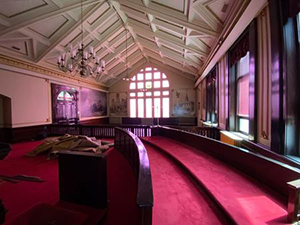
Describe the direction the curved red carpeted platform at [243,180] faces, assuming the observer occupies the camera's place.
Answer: facing the viewer and to the left of the viewer

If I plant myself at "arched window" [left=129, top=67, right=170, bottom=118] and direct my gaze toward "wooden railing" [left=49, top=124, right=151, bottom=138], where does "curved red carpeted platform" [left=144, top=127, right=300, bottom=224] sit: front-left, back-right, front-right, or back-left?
front-left

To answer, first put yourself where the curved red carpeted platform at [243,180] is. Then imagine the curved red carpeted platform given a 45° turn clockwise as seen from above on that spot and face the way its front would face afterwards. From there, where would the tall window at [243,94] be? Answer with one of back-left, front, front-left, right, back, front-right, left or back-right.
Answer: right

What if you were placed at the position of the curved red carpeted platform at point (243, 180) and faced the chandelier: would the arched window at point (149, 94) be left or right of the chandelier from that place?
right

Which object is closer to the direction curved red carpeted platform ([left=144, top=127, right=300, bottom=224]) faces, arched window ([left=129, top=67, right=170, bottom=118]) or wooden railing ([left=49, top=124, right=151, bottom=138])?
the wooden railing

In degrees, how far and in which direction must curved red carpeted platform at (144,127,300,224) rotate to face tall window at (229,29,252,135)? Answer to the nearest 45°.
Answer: approximately 135° to its right

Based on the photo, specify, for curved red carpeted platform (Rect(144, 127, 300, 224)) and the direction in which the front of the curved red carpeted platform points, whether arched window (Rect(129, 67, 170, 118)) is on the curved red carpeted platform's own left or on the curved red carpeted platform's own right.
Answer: on the curved red carpeted platform's own right
